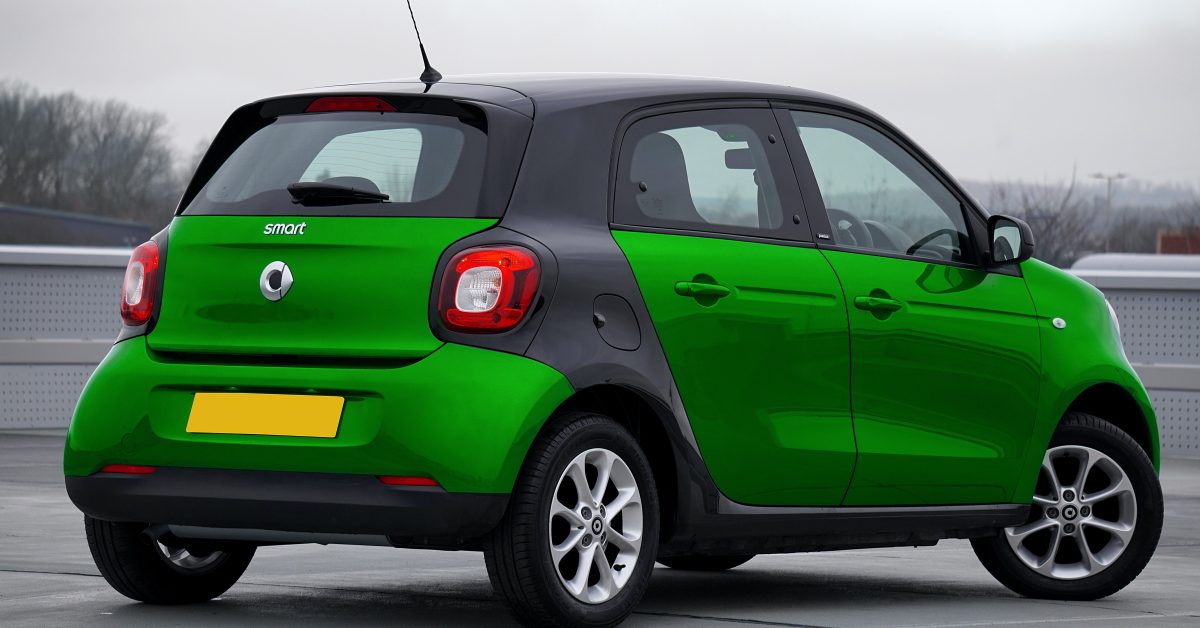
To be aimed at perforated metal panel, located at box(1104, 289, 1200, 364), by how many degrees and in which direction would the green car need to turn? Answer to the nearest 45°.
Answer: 0° — it already faces it

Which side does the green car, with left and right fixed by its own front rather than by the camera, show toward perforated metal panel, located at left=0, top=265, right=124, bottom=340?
left

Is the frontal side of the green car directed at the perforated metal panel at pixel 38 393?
no

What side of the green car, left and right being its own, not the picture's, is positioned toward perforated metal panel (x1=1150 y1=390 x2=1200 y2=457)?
front

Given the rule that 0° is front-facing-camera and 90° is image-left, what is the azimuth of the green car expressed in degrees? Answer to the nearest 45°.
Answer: approximately 225°

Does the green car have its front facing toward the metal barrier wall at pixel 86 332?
no
